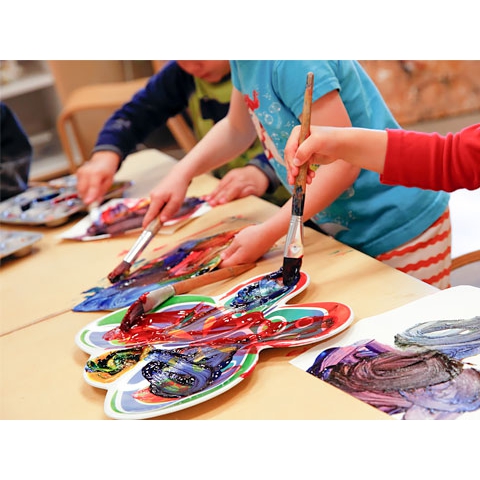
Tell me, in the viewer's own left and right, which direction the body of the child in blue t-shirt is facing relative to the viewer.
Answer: facing the viewer and to the left of the viewer

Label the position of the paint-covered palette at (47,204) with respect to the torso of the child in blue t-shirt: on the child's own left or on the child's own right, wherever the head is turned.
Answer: on the child's own right
